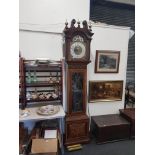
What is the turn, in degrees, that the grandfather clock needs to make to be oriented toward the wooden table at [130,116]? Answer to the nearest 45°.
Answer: approximately 90° to its left

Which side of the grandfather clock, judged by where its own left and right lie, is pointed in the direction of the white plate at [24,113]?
right

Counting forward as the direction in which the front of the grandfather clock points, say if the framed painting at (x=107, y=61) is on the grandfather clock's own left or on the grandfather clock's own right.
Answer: on the grandfather clock's own left

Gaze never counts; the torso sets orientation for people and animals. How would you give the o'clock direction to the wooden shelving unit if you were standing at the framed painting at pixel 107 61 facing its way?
The wooden shelving unit is roughly at 2 o'clock from the framed painting.

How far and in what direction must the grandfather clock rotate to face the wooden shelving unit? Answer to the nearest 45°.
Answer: approximately 90° to its right

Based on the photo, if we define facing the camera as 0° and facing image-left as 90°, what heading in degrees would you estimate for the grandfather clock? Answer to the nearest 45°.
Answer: approximately 0°

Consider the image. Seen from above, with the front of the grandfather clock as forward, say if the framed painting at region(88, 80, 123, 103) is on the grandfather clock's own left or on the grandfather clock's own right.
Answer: on the grandfather clock's own left

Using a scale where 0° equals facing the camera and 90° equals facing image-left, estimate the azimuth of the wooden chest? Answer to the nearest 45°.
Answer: approximately 0°
